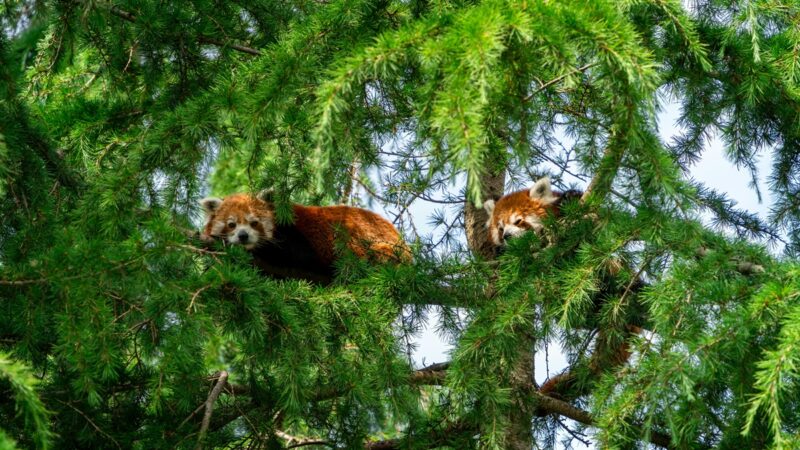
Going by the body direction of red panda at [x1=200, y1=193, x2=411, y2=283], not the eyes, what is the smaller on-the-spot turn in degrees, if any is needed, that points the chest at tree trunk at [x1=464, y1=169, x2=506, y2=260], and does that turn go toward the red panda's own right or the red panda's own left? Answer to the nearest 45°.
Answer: approximately 135° to the red panda's own left

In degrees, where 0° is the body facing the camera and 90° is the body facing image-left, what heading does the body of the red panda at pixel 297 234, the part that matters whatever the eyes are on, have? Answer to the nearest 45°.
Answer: approximately 45°
